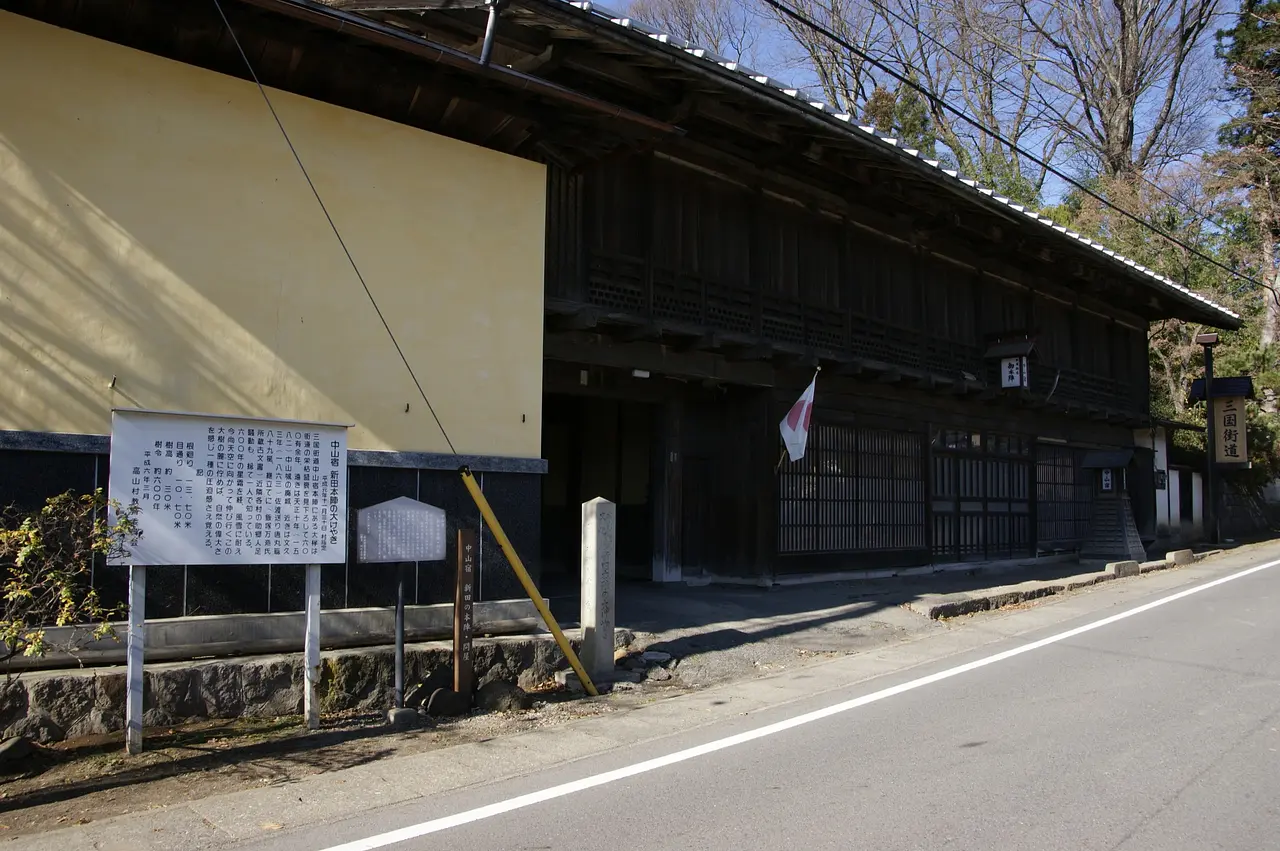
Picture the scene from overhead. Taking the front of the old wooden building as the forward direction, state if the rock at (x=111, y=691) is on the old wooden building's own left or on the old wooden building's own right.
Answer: on the old wooden building's own right

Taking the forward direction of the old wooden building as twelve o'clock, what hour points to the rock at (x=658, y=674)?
The rock is roughly at 2 o'clock from the old wooden building.

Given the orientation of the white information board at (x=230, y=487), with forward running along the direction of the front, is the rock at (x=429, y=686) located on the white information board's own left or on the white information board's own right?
on the white information board's own left

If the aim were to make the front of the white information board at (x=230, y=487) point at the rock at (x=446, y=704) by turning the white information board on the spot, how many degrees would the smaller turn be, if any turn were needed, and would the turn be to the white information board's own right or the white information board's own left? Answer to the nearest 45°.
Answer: approximately 90° to the white information board's own left

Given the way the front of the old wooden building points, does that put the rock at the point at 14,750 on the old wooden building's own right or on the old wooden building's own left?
on the old wooden building's own right

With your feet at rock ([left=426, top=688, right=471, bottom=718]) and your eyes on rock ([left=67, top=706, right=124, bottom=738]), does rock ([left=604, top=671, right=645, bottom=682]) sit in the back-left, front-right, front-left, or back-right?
back-right

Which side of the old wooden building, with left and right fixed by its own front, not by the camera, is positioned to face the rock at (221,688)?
right

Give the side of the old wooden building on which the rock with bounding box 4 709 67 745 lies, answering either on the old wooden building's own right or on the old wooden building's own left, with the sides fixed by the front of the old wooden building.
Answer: on the old wooden building's own right

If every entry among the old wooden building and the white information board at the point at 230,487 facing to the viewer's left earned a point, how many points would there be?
0

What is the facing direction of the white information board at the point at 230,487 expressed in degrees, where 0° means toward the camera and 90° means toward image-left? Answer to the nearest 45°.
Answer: approximately 0°

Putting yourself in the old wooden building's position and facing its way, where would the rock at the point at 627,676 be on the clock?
The rock is roughly at 2 o'clock from the old wooden building.
